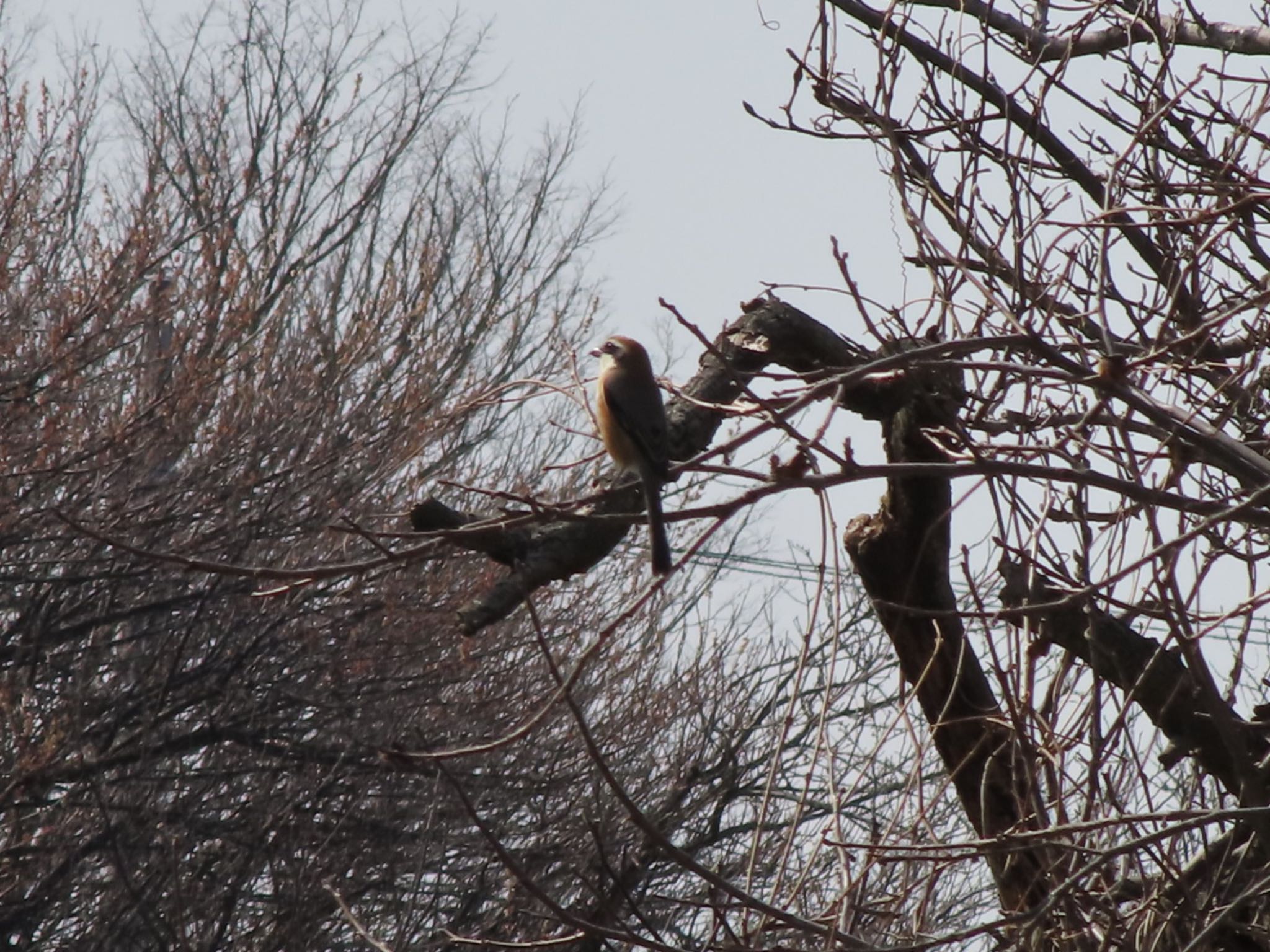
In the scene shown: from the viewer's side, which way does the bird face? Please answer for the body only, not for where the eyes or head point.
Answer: to the viewer's left
